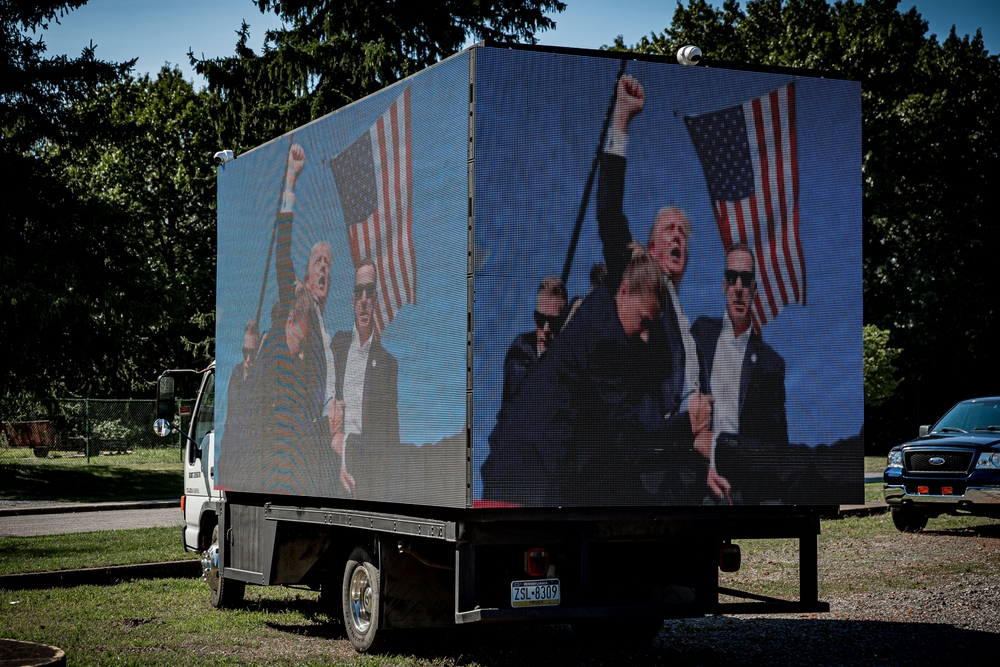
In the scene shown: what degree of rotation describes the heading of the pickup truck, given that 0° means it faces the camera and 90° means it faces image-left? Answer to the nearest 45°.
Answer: approximately 45°

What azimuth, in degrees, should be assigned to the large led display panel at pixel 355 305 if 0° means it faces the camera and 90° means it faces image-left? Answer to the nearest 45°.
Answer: approximately 45°

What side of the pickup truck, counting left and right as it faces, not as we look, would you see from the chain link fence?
right

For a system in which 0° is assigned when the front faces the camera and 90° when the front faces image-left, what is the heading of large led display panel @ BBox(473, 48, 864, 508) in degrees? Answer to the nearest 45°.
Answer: approximately 315°

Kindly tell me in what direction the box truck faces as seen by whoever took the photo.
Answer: facing away from the viewer and to the left of the viewer

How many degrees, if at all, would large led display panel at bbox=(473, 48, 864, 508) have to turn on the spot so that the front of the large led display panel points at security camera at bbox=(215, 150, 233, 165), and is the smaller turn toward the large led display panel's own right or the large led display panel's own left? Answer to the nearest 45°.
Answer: approximately 180°

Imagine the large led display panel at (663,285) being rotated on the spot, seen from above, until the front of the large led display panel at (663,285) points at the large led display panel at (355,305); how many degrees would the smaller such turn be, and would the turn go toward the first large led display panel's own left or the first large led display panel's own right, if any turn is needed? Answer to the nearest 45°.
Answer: approximately 135° to the first large led display panel's own right

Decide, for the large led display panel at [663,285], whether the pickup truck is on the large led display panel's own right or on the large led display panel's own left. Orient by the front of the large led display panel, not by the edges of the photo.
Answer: on the large led display panel's own left
